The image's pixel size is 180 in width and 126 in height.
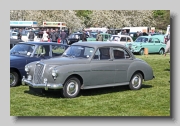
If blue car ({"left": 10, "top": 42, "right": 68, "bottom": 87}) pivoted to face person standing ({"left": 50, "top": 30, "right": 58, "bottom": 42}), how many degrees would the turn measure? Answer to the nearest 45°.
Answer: approximately 135° to its right

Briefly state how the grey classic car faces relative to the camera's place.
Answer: facing the viewer and to the left of the viewer

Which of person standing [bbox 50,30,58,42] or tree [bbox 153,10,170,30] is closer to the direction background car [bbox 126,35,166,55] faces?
the person standing

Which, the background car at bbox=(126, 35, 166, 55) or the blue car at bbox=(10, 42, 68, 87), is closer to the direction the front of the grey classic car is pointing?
the blue car

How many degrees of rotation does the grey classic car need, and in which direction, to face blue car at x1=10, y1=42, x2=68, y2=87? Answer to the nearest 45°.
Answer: approximately 90° to its right

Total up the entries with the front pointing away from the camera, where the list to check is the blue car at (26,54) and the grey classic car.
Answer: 0

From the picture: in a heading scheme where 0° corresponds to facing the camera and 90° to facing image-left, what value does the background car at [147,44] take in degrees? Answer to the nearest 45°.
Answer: approximately 45°

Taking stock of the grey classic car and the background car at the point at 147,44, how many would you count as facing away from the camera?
0

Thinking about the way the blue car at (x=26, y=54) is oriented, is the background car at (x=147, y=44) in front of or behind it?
behind

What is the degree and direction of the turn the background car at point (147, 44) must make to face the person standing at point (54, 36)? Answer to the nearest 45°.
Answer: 0° — it already faces them

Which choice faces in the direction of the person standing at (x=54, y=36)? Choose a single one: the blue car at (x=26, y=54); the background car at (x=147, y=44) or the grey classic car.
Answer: the background car
